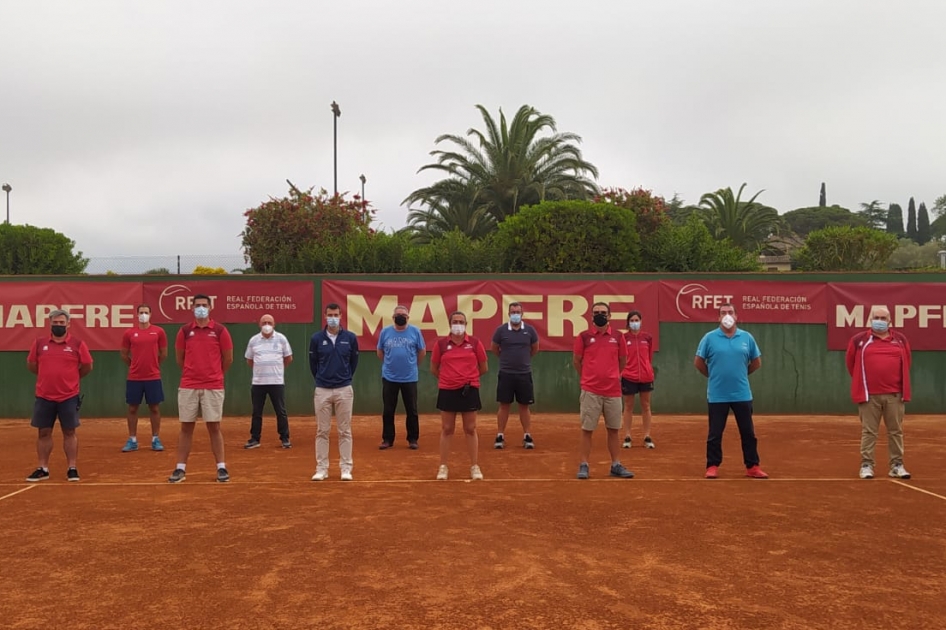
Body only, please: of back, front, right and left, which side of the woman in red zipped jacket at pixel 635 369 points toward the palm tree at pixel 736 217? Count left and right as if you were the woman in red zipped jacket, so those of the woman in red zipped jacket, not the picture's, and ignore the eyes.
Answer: back

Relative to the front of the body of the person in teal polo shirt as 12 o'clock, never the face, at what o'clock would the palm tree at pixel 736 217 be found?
The palm tree is roughly at 6 o'clock from the person in teal polo shirt.

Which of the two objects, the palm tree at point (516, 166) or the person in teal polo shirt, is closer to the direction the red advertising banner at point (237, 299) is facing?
the person in teal polo shirt

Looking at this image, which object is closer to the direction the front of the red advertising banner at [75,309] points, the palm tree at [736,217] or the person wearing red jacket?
the person wearing red jacket

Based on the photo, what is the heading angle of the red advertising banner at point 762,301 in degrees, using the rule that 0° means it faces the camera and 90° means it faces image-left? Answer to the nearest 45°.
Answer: approximately 0°
